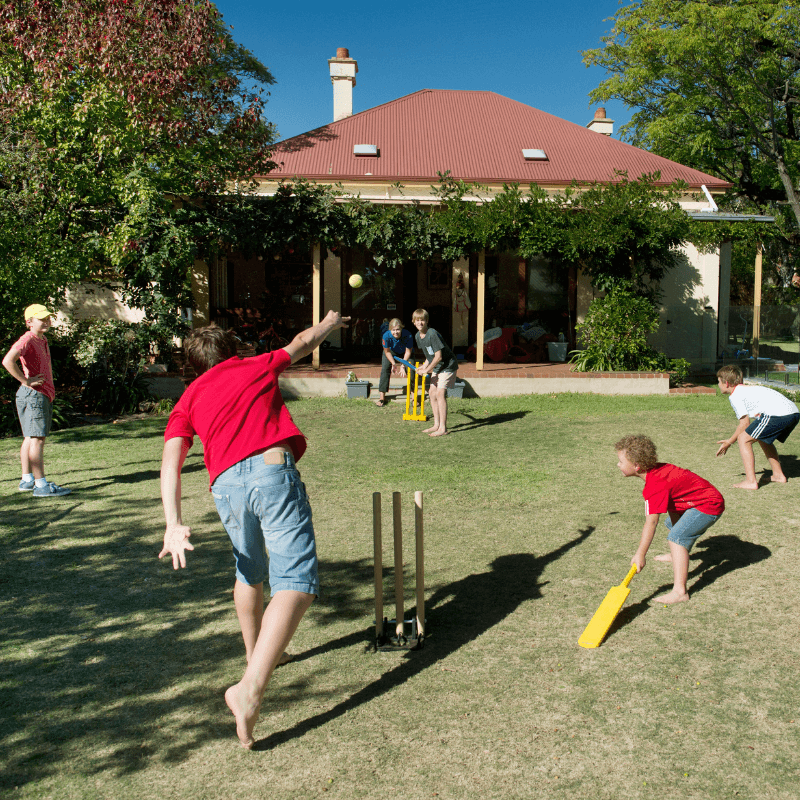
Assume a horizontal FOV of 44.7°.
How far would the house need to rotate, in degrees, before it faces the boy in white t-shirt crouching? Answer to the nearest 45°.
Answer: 0° — it already faces them

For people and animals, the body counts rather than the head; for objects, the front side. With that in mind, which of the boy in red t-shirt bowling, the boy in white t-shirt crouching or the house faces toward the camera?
the house

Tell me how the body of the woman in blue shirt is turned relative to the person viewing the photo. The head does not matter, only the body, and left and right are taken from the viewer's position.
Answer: facing the viewer

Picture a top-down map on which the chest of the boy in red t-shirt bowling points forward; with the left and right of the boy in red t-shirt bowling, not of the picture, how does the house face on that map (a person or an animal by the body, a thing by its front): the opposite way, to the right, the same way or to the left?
the opposite way

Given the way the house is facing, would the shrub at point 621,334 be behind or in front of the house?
in front

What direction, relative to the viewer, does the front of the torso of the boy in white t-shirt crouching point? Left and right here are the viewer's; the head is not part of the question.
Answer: facing to the left of the viewer

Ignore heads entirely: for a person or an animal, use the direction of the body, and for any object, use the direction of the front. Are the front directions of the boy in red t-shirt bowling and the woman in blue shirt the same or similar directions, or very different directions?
very different directions

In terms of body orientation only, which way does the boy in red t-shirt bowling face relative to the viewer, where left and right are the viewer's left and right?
facing away from the viewer

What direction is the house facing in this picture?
toward the camera

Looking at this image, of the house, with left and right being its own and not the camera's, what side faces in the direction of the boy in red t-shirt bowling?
front

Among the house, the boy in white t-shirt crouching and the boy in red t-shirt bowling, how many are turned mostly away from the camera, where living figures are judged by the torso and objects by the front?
1

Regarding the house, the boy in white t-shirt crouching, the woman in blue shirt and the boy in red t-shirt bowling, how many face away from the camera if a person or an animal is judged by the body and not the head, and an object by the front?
1

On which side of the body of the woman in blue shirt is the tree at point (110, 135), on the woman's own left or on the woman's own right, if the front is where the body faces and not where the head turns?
on the woman's own right
